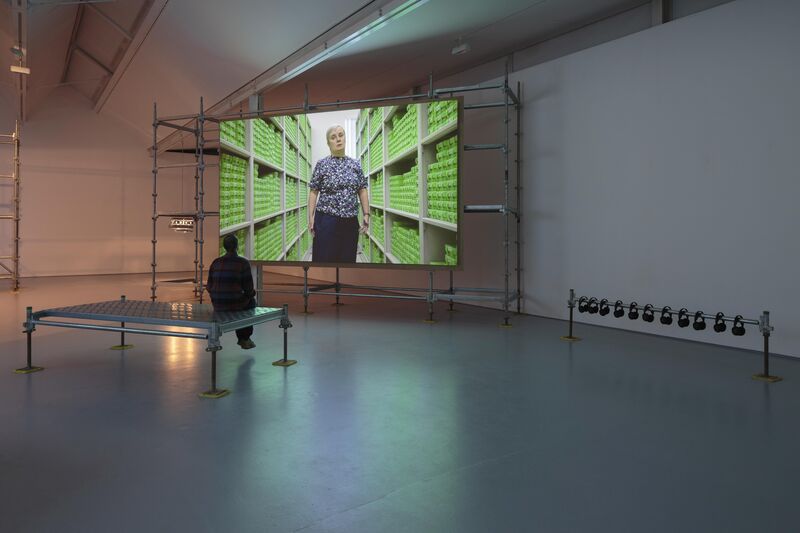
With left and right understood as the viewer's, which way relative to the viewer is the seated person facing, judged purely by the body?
facing away from the viewer and to the right of the viewer

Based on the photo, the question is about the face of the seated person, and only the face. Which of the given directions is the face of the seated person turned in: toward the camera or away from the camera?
away from the camera
